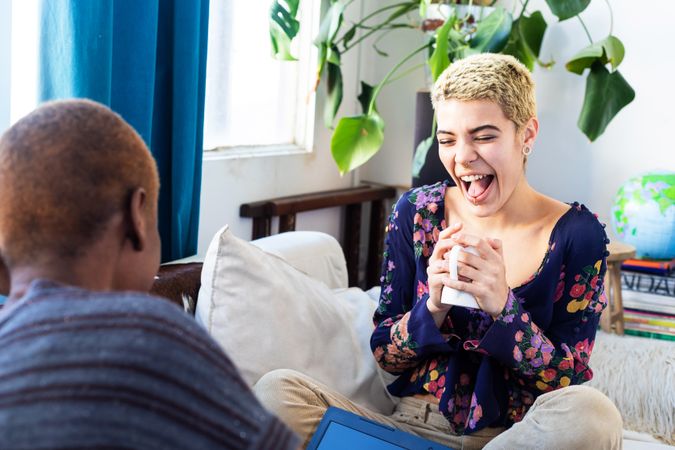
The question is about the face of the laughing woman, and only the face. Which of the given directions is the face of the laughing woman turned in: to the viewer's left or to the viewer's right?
to the viewer's left

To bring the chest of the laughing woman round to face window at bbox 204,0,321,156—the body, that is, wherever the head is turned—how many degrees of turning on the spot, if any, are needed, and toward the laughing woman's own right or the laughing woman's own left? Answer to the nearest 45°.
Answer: approximately 90° to the laughing woman's own right

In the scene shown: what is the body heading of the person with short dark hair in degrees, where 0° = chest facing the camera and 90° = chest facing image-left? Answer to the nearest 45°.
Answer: approximately 225°

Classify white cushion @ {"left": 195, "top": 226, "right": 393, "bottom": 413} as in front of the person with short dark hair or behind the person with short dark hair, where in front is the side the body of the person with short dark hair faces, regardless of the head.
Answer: in front

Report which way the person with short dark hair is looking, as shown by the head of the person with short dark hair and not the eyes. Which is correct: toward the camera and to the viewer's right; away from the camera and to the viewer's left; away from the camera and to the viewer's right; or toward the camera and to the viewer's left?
away from the camera and to the viewer's right

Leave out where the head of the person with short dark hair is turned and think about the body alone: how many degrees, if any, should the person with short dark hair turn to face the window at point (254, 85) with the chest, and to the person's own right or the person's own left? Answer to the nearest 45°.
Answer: approximately 45° to the person's own left

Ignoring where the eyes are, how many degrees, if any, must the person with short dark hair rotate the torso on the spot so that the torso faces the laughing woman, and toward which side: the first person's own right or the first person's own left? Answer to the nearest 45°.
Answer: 0° — they already face them

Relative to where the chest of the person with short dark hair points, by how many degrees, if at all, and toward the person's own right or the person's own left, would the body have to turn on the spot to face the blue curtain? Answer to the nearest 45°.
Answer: approximately 45° to the person's own left

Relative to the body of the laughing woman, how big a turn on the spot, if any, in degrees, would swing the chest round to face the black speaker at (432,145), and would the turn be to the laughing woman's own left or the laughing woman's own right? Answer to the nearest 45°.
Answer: approximately 135° to the laughing woman's own right

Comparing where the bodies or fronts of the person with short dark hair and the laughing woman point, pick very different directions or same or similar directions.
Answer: very different directions

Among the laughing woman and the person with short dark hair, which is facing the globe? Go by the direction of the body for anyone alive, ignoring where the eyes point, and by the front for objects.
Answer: the person with short dark hair

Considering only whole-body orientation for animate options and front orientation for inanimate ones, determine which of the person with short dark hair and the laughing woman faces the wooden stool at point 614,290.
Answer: the person with short dark hair

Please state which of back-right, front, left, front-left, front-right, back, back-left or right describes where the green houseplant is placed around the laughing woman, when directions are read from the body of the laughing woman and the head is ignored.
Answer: back-right

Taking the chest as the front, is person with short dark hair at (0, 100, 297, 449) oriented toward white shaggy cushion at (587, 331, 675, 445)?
yes
